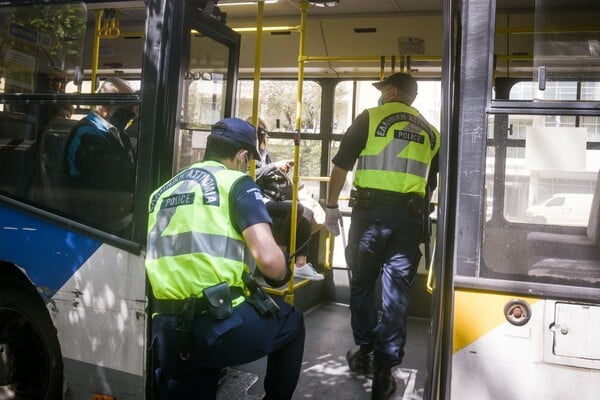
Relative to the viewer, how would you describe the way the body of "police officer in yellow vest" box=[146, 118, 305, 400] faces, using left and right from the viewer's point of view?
facing away from the viewer and to the right of the viewer

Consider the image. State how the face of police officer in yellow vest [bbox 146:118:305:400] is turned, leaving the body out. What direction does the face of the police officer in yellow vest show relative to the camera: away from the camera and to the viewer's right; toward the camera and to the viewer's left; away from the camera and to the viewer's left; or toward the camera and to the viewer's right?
away from the camera and to the viewer's right

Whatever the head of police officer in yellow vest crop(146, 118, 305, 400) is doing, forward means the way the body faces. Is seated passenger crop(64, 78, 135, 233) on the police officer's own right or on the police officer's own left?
on the police officer's own left

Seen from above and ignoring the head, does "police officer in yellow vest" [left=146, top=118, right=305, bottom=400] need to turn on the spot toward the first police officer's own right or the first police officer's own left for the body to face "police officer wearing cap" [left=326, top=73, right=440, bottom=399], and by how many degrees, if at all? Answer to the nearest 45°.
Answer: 0° — they already face them

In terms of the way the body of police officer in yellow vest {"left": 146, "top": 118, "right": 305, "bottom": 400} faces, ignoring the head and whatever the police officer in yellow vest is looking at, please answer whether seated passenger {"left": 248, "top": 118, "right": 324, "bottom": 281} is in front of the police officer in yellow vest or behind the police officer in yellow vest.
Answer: in front

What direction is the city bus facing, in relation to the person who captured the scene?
facing to the right of the viewer
